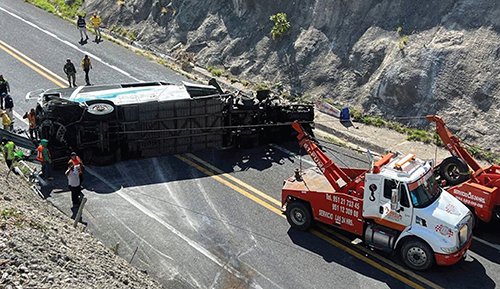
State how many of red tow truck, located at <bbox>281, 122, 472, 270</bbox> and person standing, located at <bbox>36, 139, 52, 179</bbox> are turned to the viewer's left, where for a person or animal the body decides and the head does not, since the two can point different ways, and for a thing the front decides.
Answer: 0

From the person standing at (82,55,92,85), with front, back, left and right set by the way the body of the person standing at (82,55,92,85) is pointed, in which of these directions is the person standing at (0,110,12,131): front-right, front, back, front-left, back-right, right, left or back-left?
right

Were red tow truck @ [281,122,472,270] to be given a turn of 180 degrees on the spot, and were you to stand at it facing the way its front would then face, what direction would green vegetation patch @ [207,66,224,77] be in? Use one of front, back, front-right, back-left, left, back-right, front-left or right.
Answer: front

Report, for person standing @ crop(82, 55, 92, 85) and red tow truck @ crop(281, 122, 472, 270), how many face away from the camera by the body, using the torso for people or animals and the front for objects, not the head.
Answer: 0

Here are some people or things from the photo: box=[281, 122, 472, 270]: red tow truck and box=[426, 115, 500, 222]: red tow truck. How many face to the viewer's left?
0

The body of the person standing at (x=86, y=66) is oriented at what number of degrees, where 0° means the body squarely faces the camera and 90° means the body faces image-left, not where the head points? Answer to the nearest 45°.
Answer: approximately 315°

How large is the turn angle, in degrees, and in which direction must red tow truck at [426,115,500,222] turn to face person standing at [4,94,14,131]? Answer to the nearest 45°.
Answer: approximately 135° to its right
